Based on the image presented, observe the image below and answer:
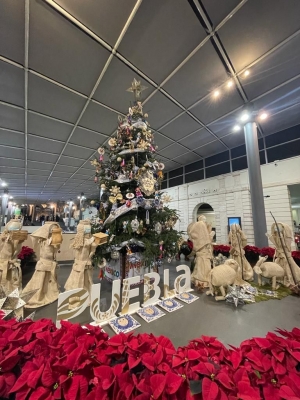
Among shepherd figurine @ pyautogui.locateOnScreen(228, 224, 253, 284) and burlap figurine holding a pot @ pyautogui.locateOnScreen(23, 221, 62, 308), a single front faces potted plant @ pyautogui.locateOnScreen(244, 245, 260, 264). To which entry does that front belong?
burlap figurine holding a pot @ pyautogui.locateOnScreen(23, 221, 62, 308)

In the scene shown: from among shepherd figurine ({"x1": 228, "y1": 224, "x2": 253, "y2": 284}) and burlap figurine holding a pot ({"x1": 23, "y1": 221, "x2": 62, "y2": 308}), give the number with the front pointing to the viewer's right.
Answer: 1

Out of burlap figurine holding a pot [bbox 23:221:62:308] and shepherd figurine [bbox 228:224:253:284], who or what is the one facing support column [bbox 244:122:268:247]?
burlap figurine holding a pot [bbox 23:221:62:308]

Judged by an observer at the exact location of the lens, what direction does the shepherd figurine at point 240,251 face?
facing the viewer and to the left of the viewer

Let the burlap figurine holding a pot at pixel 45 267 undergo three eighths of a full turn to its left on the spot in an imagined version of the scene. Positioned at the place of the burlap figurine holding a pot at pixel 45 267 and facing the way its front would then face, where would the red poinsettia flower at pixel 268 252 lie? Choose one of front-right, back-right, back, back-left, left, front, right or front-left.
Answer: back-right

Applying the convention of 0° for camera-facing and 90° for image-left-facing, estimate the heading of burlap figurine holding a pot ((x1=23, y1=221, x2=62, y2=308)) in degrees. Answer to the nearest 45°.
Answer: approximately 270°

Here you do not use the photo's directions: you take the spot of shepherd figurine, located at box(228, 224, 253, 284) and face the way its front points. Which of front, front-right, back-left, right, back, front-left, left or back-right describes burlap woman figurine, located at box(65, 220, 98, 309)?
front

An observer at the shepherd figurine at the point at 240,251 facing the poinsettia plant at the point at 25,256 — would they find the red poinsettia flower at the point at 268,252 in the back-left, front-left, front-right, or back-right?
back-right

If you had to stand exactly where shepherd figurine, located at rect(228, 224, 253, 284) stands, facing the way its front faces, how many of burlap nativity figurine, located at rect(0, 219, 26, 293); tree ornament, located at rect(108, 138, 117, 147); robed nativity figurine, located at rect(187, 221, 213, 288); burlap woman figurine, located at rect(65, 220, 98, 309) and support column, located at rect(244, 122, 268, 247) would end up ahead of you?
4

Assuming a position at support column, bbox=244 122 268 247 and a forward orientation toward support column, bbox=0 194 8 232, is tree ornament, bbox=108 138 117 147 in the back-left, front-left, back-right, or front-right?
front-left

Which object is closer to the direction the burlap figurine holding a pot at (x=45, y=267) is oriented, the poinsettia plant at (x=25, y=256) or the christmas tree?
the christmas tree

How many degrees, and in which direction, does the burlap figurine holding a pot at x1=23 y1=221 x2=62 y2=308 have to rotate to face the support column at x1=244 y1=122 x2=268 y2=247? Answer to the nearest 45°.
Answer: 0° — it already faces it
